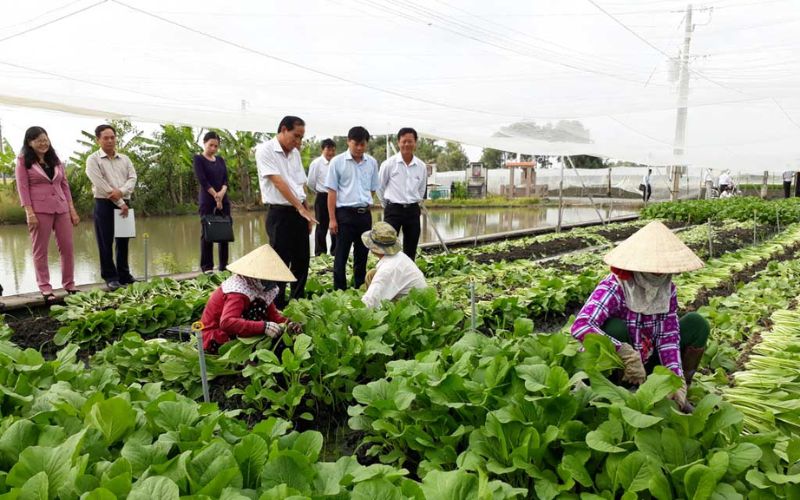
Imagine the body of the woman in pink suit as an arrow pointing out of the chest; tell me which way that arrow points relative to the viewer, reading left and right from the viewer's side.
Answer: facing the viewer and to the right of the viewer

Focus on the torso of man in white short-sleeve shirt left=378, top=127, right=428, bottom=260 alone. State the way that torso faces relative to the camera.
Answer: toward the camera

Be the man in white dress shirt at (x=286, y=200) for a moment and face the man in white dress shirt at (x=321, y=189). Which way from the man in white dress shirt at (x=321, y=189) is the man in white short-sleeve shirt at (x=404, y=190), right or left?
right

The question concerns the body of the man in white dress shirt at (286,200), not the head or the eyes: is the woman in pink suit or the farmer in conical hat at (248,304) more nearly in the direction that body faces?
the farmer in conical hat

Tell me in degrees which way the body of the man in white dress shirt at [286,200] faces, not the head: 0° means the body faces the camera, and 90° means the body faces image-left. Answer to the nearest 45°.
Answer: approximately 315°

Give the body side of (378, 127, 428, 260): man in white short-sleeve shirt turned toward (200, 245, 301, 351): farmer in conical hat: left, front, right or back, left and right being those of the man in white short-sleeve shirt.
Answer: front

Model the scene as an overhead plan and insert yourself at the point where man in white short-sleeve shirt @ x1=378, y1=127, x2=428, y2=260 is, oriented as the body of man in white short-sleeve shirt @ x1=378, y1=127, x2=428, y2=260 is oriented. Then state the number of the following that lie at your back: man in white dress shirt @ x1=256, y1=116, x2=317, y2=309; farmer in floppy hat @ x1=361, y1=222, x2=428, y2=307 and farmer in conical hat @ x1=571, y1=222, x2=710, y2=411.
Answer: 0

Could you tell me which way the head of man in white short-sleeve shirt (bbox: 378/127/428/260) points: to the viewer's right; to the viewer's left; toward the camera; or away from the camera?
toward the camera

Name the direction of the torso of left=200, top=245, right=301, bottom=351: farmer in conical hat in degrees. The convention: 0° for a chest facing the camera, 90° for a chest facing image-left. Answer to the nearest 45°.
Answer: approximately 315°

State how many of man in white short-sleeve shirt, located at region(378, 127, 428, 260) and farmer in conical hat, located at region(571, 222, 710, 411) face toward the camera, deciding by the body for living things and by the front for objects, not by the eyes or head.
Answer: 2

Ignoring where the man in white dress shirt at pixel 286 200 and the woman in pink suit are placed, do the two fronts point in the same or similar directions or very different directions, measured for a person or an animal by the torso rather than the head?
same or similar directions

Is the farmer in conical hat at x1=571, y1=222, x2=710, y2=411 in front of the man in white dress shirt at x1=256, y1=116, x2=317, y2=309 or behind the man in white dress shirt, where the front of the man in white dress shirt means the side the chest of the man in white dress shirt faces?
in front

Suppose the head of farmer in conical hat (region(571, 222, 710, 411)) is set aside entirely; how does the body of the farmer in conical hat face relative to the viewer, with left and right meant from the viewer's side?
facing the viewer
